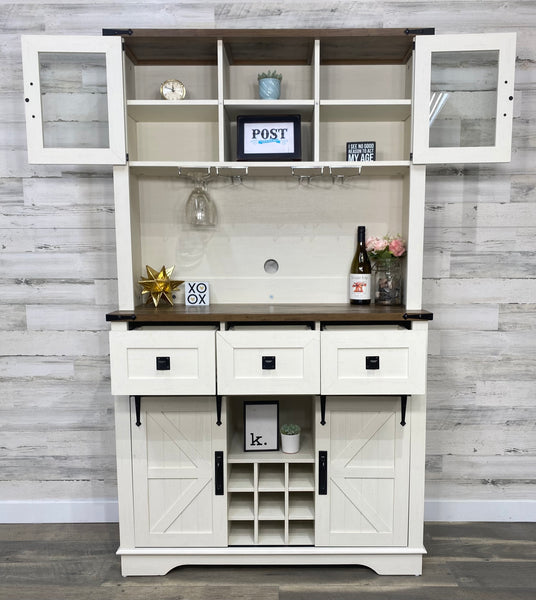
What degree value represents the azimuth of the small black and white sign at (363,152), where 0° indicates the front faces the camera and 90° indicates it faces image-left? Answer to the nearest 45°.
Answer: approximately 0°

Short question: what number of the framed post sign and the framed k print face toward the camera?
2

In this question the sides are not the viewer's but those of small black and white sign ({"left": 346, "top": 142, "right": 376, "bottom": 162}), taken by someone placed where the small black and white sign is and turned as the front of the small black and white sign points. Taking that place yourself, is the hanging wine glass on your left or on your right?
on your right
